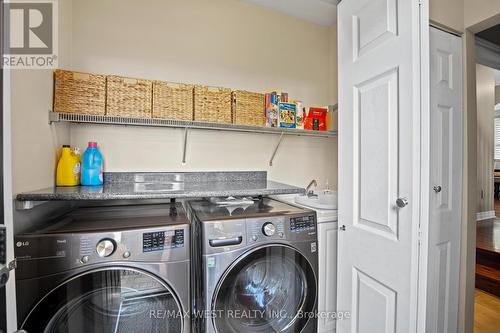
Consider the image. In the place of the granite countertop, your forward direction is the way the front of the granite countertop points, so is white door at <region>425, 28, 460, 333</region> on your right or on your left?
on your left

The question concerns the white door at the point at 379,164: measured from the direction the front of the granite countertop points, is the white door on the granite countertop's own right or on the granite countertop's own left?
on the granite countertop's own left

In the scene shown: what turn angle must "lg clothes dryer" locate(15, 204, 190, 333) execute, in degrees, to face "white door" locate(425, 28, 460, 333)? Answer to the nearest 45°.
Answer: approximately 90° to its left

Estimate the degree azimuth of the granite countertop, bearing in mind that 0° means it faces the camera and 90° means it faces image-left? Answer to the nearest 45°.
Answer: approximately 0°

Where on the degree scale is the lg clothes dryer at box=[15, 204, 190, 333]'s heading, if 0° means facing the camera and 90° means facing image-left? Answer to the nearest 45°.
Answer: approximately 0°

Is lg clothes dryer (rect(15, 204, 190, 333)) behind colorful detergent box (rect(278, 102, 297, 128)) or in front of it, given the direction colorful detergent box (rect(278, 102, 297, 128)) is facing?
in front

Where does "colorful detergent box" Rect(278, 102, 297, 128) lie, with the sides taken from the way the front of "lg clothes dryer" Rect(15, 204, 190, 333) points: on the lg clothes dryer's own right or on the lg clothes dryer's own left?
on the lg clothes dryer's own left
